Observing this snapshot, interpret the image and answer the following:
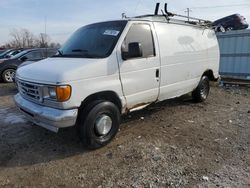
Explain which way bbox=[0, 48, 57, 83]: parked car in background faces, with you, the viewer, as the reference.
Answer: facing to the left of the viewer

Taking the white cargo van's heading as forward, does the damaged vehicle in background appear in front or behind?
behind

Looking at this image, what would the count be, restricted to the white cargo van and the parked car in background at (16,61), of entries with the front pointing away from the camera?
0

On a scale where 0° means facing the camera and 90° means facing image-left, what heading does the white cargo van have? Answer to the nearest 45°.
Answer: approximately 45°

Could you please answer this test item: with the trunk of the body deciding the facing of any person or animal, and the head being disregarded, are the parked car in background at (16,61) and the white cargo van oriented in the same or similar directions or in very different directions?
same or similar directions

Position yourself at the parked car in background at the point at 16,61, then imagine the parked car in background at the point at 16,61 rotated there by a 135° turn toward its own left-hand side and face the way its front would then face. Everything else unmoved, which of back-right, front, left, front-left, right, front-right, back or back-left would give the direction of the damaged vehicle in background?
front-left

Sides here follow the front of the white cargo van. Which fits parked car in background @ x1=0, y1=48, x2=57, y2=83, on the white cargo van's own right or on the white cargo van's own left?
on the white cargo van's own right

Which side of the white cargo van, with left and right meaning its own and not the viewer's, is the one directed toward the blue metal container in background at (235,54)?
back

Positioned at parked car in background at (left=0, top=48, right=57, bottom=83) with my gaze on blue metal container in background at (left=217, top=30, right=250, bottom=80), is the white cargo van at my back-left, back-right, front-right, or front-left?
front-right
